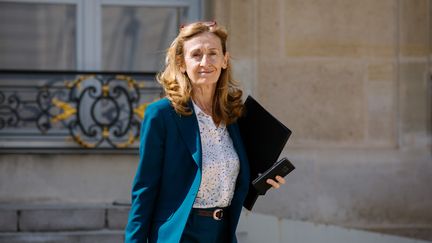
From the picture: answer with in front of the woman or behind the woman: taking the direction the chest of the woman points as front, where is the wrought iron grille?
behind

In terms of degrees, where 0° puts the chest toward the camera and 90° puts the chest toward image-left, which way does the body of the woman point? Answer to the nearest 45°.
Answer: approximately 315°

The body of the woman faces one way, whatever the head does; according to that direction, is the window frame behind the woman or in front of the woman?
behind
